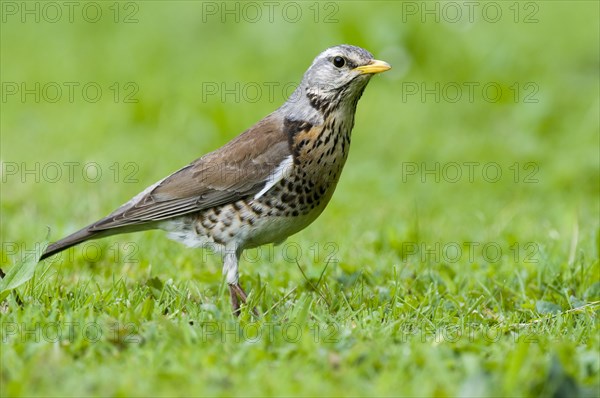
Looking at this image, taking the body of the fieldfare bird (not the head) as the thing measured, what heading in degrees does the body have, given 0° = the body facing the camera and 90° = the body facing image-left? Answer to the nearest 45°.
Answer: approximately 270°
